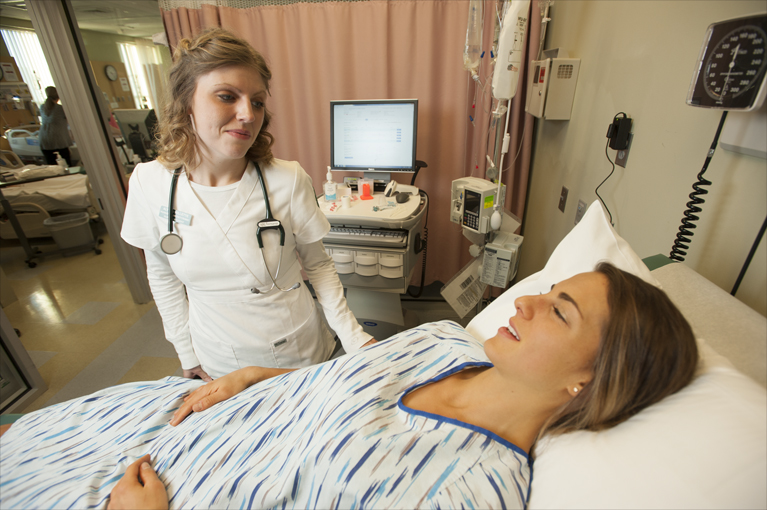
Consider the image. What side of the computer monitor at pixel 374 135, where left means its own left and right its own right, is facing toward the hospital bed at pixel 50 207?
right

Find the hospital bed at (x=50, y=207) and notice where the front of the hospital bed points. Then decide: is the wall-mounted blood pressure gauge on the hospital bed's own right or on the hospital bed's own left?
on the hospital bed's own right

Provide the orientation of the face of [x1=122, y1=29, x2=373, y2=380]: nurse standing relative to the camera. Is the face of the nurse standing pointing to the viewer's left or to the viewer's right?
to the viewer's right

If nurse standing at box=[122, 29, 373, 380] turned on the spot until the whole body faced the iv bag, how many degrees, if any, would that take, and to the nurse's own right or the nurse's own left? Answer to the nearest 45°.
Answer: approximately 135° to the nurse's own left

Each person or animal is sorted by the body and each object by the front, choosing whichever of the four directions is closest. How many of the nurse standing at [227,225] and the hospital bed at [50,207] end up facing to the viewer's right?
1

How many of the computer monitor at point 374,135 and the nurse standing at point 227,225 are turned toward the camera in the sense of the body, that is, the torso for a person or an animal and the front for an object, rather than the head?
2

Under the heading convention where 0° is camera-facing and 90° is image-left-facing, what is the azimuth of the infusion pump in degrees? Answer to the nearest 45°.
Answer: approximately 45°

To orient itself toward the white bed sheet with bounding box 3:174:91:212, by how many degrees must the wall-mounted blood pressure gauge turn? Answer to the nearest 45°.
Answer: approximately 45° to its right

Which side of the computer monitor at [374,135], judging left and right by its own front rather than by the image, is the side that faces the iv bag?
left

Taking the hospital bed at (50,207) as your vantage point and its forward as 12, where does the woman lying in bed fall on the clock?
The woman lying in bed is roughly at 3 o'clock from the hospital bed.

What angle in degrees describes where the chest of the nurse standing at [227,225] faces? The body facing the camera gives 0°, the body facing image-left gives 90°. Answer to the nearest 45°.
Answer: approximately 0°

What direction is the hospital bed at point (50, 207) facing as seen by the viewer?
to the viewer's right
